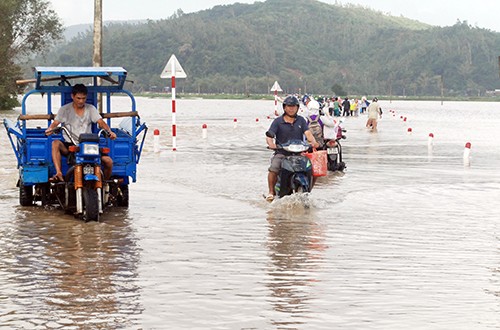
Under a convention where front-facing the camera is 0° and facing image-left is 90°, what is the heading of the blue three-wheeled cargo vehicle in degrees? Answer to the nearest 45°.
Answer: approximately 0°

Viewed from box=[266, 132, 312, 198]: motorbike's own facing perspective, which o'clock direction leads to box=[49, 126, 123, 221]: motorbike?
box=[49, 126, 123, 221]: motorbike is roughly at 2 o'clock from box=[266, 132, 312, 198]: motorbike.

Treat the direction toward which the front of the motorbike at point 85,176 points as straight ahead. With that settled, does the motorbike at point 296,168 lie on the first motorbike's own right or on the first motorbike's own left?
on the first motorbike's own left

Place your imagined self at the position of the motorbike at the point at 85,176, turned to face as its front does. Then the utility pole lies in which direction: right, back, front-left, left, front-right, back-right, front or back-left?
back

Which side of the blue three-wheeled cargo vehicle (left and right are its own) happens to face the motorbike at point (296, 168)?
left

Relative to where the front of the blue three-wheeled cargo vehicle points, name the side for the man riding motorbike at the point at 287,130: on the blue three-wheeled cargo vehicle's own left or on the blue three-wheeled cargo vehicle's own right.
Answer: on the blue three-wheeled cargo vehicle's own left

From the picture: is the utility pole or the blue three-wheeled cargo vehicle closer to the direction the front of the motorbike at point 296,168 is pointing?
the blue three-wheeled cargo vehicle

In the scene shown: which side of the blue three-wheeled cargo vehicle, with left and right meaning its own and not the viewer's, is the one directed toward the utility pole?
back
